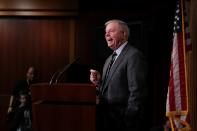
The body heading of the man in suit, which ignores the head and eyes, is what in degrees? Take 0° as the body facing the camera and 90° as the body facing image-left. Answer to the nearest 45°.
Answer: approximately 45°

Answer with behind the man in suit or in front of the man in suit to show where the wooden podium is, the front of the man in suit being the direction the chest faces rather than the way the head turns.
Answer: in front

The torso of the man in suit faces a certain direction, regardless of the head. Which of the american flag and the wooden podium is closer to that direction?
the wooden podium

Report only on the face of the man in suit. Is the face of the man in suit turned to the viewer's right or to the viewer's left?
to the viewer's left

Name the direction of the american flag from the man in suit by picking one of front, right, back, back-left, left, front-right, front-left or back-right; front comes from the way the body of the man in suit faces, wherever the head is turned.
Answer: back-left
